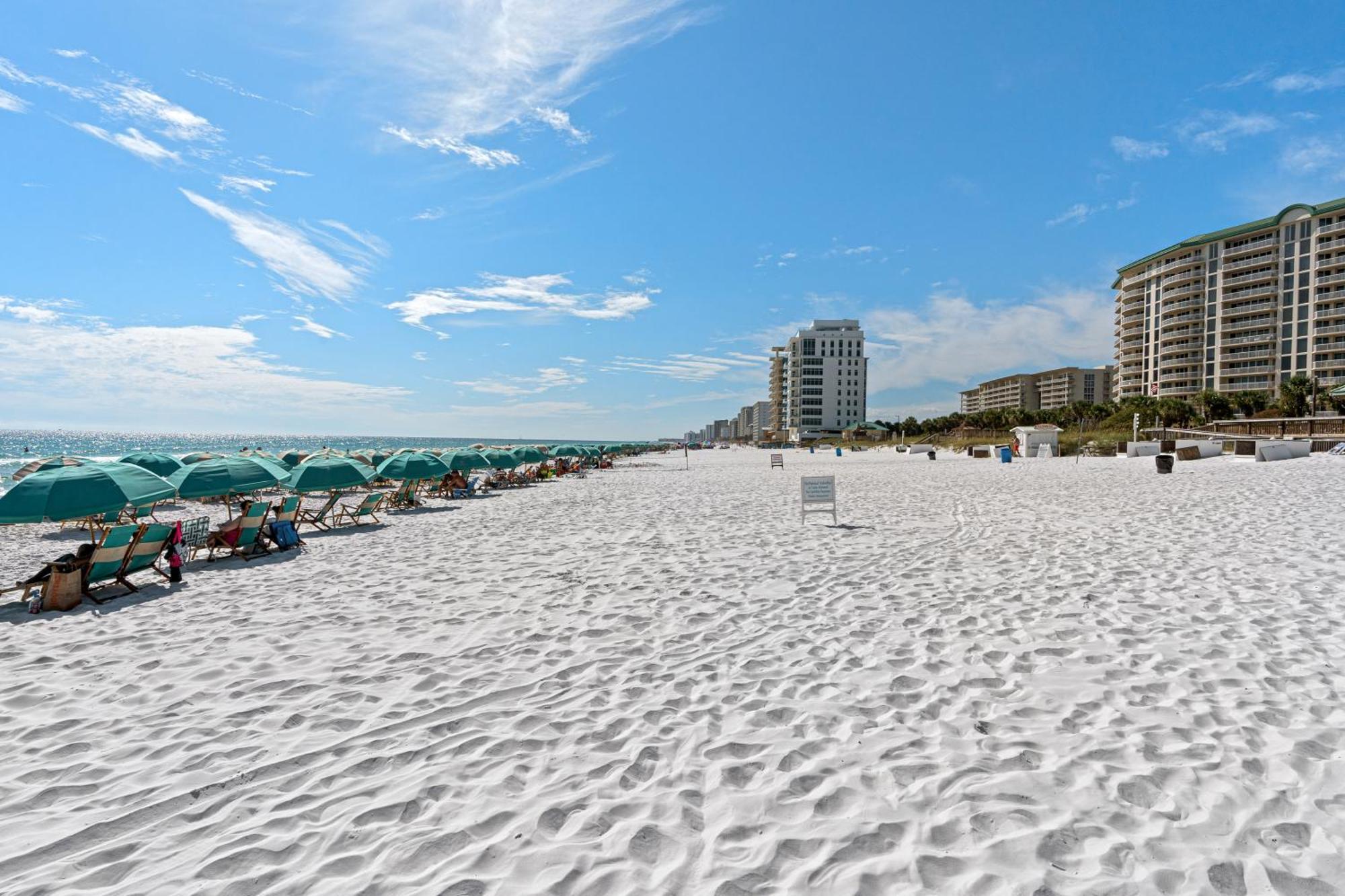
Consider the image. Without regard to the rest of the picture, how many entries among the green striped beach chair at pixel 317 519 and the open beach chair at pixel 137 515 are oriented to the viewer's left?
2

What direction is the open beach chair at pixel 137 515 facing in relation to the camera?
to the viewer's left

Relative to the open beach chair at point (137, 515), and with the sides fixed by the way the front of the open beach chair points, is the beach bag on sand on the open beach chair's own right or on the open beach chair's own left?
on the open beach chair's own left

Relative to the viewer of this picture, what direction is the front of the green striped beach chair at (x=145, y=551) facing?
facing away from the viewer and to the left of the viewer

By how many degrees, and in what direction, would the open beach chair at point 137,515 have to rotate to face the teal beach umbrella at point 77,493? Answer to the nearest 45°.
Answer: approximately 90° to its left

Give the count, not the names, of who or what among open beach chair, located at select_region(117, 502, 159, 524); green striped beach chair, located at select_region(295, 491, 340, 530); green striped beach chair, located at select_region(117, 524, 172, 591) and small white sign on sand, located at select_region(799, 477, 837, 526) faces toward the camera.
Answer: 1

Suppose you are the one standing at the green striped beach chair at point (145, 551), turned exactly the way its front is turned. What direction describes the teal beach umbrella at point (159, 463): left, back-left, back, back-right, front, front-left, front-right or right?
front-right

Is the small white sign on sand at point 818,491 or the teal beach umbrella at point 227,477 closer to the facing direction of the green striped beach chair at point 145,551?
the teal beach umbrella

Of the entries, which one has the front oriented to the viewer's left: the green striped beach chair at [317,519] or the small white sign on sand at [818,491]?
the green striped beach chair

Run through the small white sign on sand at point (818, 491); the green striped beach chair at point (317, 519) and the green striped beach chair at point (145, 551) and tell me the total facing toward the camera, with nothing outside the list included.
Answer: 1

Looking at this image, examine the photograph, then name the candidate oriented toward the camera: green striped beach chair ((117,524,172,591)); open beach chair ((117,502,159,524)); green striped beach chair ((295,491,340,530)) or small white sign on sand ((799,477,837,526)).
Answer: the small white sign on sand

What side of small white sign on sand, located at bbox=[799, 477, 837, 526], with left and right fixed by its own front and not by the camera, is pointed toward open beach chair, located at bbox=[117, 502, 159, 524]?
right

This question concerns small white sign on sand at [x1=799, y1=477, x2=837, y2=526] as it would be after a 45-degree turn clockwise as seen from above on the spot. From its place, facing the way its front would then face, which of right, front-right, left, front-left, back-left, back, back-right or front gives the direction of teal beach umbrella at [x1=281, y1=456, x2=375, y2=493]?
front-right
